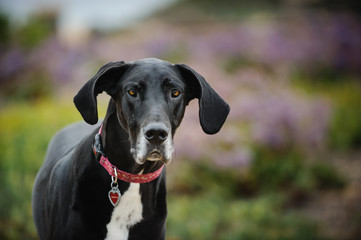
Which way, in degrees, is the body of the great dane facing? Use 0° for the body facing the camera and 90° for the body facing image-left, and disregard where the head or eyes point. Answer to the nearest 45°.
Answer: approximately 315°
